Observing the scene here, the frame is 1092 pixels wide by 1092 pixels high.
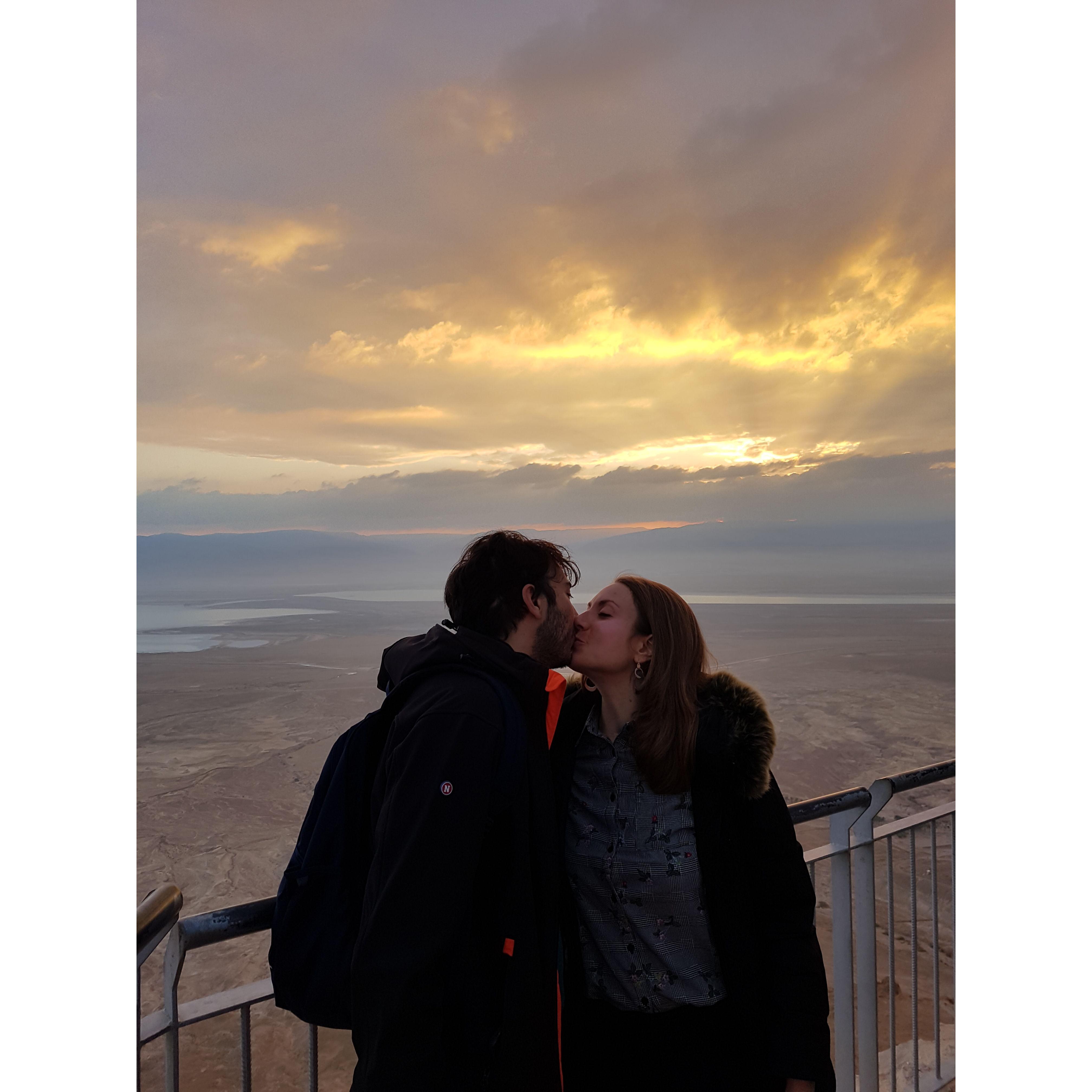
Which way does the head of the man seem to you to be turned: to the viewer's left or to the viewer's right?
to the viewer's right

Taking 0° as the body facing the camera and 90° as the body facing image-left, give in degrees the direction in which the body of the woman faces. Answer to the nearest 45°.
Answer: approximately 45°

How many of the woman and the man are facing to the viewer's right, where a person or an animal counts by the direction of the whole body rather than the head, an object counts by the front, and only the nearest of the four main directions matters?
1

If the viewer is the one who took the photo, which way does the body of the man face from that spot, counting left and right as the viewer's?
facing to the right of the viewer
